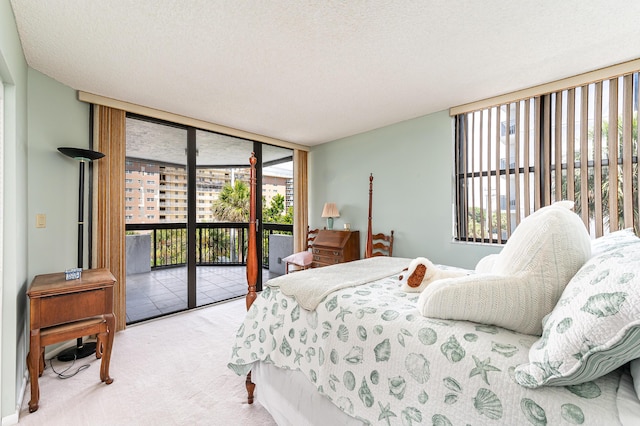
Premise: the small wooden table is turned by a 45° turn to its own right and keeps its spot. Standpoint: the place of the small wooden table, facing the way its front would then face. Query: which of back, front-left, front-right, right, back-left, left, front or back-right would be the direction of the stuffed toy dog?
front-left

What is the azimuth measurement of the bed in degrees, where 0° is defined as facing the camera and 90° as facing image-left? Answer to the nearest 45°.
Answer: approximately 135°

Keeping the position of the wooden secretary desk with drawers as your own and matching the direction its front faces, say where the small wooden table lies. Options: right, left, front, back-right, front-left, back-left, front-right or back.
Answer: front

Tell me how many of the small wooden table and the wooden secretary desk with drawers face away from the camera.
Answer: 0

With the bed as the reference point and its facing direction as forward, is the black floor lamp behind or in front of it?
in front

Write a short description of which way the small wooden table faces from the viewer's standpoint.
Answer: facing the viewer and to the right of the viewer
